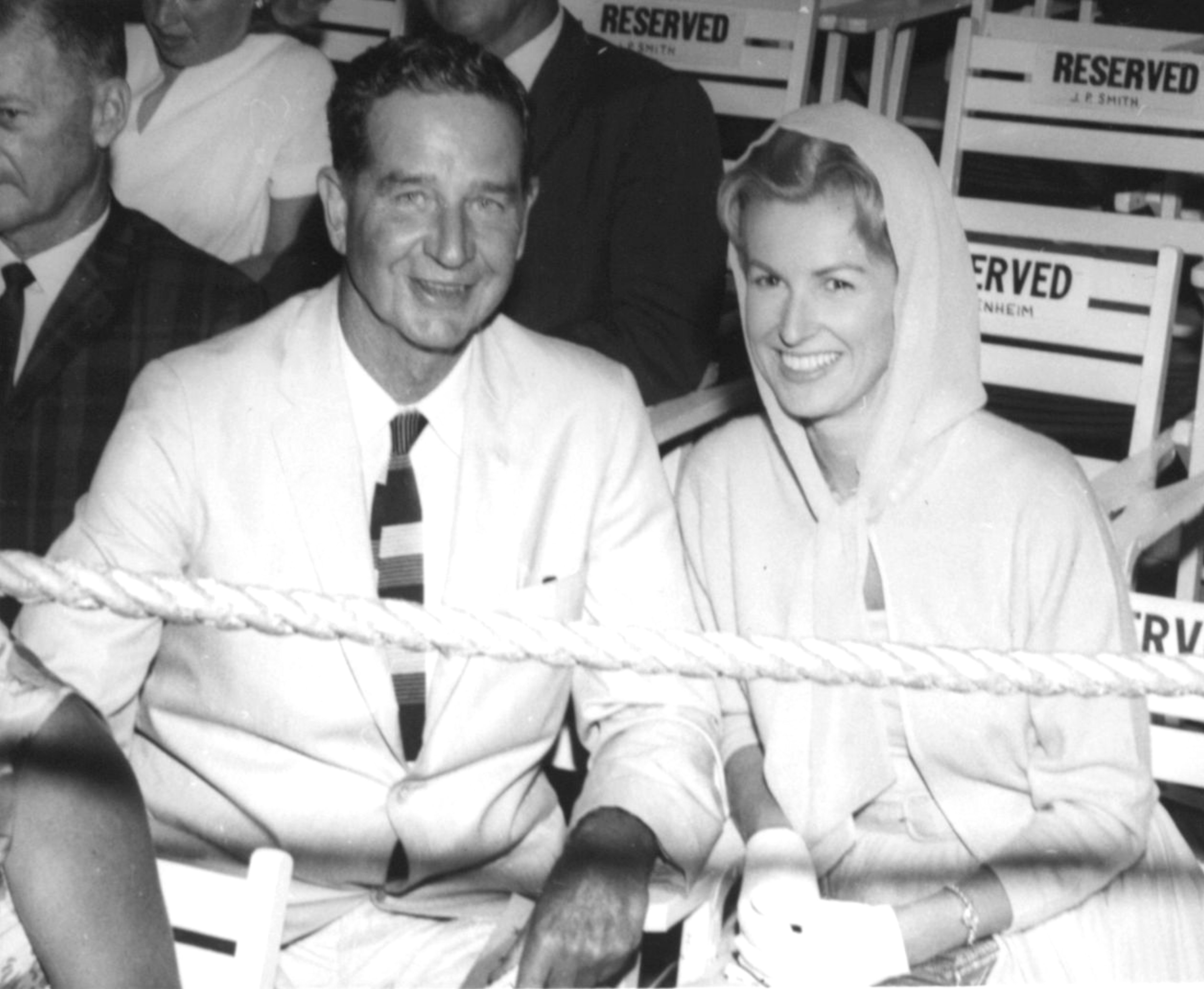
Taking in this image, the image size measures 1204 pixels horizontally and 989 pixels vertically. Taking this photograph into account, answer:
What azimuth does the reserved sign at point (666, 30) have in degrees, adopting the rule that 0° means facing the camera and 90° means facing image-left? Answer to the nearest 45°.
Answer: approximately 0°

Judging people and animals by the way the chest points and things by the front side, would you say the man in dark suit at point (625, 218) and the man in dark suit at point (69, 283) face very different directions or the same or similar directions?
same or similar directions

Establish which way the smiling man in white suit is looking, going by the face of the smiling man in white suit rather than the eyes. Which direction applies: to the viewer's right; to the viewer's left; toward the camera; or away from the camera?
toward the camera

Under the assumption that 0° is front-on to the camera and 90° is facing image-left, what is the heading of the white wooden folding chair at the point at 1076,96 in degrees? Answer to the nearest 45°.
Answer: approximately 45°

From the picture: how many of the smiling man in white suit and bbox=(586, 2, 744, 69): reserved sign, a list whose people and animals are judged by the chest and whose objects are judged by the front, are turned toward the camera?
2

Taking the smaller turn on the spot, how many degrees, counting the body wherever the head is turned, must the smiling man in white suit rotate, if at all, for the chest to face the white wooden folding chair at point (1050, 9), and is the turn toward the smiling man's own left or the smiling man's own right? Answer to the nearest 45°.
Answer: approximately 135° to the smiling man's own left

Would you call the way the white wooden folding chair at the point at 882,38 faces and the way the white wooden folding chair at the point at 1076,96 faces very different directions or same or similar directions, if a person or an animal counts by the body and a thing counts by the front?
same or similar directions

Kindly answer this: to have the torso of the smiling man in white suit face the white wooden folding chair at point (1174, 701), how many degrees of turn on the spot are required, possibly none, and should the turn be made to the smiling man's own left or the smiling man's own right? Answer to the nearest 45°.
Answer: approximately 90° to the smiling man's own left

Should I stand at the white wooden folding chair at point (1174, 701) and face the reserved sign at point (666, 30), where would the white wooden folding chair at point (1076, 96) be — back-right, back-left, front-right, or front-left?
front-right

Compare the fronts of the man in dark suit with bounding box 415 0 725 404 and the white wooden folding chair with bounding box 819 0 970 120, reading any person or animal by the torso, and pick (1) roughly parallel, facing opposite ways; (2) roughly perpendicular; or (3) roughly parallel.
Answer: roughly parallel

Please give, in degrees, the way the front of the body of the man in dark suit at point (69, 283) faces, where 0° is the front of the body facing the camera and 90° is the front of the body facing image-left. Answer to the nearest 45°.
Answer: approximately 45°

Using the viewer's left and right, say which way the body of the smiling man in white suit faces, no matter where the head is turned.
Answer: facing the viewer

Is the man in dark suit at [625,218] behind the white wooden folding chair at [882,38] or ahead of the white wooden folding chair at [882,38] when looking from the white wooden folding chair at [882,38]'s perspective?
ahead

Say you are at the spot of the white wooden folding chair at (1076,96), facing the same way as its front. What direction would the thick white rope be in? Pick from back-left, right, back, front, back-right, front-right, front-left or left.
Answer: front-left

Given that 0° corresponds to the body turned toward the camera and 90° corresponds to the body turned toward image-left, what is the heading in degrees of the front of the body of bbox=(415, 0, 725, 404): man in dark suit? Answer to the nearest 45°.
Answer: approximately 45°
